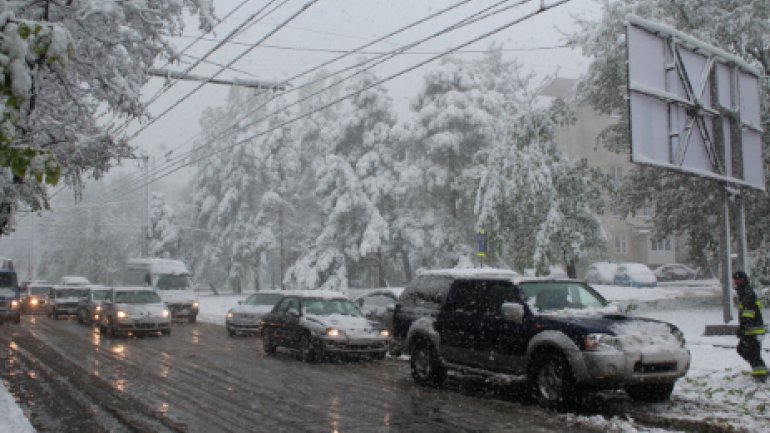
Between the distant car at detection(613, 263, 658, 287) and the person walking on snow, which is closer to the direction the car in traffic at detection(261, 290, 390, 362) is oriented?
the person walking on snow

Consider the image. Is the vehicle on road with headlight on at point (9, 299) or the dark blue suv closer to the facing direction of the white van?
the dark blue suv

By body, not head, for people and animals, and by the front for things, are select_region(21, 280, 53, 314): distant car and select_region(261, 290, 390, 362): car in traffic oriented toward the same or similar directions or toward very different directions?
same or similar directions

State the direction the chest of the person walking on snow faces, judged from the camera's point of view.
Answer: to the viewer's left

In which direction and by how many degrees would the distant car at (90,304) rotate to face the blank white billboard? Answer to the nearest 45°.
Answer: approximately 45° to its left

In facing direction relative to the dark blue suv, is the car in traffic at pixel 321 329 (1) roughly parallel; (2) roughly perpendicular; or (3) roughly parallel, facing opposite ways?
roughly parallel

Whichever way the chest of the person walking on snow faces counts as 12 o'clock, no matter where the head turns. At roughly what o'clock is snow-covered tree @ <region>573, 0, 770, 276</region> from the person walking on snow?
The snow-covered tree is roughly at 3 o'clock from the person walking on snow.

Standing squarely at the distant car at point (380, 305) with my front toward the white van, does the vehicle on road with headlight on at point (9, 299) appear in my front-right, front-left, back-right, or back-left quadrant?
front-left

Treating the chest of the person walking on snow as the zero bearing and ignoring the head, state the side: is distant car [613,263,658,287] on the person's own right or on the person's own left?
on the person's own right

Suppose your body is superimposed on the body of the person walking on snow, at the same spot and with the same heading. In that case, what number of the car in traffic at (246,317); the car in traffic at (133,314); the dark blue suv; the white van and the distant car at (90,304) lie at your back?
0

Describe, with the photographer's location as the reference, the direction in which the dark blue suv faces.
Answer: facing the viewer and to the right of the viewer

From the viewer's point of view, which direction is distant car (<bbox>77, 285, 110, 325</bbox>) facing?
toward the camera

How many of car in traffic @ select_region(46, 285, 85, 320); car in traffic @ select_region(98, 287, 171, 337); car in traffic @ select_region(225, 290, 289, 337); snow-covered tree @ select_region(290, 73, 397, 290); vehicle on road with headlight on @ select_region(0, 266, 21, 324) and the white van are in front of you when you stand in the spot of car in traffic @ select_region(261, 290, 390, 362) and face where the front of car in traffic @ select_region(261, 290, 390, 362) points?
0

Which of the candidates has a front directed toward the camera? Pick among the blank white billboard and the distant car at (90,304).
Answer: the distant car

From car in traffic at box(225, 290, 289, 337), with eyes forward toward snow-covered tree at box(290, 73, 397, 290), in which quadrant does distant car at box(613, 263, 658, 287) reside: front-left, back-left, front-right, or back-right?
front-right

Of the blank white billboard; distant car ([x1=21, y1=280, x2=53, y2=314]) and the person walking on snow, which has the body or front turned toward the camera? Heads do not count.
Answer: the distant car

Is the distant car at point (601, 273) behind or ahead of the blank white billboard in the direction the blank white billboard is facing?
ahead

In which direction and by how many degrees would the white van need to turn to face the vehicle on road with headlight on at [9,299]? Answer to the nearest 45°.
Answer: approximately 135° to its right

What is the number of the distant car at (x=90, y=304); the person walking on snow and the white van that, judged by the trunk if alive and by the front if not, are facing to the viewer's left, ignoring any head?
1

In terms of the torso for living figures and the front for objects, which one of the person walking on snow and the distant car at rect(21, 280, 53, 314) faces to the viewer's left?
the person walking on snow

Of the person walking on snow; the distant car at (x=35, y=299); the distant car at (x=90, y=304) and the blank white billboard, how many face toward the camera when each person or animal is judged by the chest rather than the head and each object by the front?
2
